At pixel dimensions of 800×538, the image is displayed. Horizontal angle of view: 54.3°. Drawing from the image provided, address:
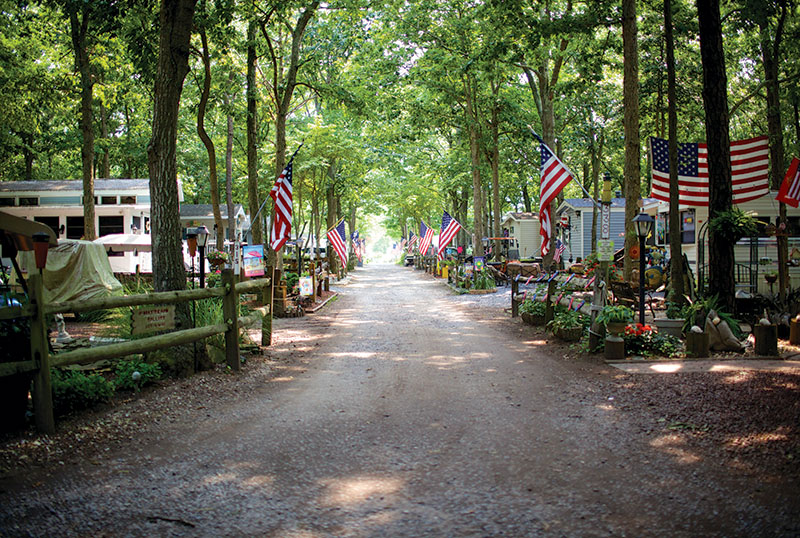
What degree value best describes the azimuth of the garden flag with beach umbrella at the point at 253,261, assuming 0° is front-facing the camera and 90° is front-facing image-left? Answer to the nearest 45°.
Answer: approximately 0°

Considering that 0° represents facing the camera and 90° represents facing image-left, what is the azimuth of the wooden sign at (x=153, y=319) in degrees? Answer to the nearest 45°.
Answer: approximately 0°

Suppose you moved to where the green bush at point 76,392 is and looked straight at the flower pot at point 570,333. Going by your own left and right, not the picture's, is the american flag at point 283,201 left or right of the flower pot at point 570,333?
left

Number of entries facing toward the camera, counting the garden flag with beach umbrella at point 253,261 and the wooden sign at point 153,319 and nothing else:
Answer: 2

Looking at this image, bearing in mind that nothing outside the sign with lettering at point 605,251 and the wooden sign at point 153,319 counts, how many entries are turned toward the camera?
2
